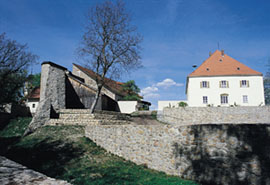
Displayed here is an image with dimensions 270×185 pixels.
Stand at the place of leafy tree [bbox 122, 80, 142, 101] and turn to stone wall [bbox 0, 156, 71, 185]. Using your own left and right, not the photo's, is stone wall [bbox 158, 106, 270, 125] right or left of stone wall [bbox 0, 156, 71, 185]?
left

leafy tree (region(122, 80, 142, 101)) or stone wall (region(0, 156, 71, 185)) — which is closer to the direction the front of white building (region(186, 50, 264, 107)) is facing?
the stone wall

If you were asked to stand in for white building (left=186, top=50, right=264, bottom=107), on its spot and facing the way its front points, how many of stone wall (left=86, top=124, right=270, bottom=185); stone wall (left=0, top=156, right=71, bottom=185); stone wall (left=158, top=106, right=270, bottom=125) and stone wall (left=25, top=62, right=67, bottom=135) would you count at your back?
0

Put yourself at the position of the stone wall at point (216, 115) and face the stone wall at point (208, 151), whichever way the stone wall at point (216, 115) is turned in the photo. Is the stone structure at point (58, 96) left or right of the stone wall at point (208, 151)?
right

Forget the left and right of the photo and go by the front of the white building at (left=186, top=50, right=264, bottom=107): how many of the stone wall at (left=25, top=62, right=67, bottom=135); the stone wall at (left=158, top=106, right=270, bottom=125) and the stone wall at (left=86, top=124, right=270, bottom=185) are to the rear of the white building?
0

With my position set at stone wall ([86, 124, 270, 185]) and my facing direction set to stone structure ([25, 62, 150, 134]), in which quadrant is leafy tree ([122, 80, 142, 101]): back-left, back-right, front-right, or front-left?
front-right

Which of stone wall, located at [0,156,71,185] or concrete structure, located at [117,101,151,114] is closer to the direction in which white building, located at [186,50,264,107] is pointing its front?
the stone wall

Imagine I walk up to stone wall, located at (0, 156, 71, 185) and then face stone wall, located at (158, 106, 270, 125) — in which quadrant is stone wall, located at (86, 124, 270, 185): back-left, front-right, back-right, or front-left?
front-right

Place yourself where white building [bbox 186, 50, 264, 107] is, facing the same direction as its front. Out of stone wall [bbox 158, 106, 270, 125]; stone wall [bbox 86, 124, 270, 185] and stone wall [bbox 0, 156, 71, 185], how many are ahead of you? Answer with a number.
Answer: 3

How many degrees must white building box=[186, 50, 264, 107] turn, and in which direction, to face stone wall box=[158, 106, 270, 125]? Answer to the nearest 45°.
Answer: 0° — it already faces it

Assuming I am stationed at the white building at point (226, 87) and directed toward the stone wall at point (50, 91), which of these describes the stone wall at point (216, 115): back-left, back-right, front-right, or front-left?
front-left

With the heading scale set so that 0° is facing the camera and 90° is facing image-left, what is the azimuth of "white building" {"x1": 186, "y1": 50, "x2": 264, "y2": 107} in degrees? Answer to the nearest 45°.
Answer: approximately 0°

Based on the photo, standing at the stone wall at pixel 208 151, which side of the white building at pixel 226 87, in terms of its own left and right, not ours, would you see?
front

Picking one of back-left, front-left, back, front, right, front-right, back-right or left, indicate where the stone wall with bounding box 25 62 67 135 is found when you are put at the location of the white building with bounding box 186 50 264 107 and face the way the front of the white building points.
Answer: front-right

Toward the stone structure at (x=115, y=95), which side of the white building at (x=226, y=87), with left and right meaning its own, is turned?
right

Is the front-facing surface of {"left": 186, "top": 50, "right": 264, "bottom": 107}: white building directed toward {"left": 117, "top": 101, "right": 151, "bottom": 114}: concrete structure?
no

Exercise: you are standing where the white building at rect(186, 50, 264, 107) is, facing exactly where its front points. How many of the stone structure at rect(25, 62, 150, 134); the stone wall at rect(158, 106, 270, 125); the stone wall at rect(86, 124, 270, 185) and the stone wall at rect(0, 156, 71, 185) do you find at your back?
0
